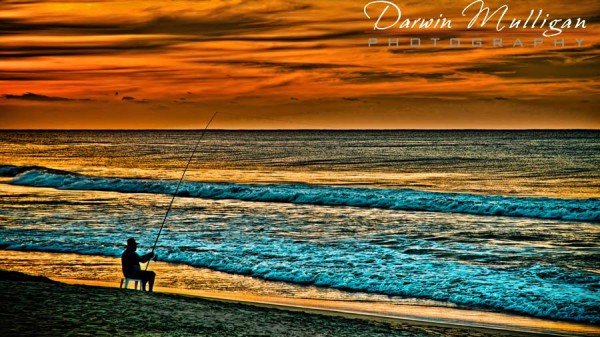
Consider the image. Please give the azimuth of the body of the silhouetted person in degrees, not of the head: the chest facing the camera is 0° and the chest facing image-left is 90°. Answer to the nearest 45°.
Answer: approximately 270°
